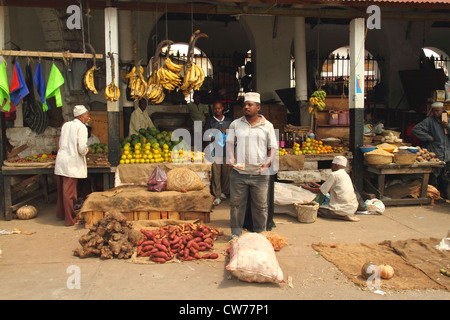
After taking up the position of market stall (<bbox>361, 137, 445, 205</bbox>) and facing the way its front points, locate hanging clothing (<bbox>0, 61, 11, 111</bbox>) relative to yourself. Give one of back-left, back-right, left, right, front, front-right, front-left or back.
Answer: front-right

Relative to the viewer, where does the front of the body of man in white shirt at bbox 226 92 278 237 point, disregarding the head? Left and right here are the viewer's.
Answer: facing the viewer

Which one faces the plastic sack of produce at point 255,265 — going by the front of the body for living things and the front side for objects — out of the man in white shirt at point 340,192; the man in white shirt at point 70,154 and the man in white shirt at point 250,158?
the man in white shirt at point 250,158

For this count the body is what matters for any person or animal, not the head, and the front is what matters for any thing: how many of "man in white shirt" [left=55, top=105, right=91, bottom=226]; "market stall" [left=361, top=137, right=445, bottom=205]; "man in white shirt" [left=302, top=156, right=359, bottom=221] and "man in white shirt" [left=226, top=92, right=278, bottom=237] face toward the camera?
2

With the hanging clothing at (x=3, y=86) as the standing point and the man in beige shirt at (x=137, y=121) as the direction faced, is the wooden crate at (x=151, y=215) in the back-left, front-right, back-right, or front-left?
front-right

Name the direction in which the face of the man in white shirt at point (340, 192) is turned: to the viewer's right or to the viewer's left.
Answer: to the viewer's left

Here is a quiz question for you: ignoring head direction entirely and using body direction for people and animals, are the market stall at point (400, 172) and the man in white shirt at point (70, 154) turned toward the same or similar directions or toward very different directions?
very different directions

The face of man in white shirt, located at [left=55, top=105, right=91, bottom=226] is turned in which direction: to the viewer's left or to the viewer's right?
to the viewer's right

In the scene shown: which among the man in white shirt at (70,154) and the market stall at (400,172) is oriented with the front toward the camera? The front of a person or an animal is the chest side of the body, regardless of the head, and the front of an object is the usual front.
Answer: the market stall

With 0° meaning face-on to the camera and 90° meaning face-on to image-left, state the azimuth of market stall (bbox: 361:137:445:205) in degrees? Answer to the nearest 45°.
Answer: approximately 0°
